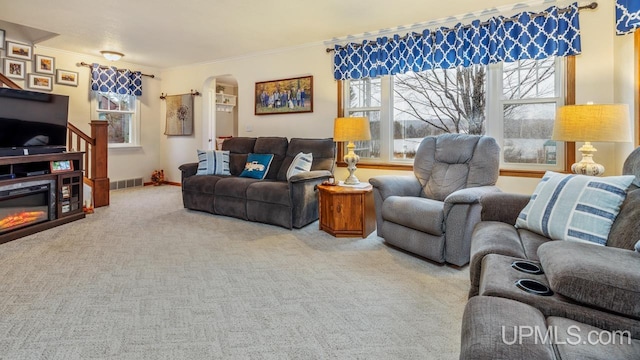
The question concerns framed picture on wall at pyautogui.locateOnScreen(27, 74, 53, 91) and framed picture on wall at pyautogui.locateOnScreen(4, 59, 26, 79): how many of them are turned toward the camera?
2

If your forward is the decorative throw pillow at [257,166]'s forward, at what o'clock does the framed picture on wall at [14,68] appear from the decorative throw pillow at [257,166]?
The framed picture on wall is roughly at 2 o'clock from the decorative throw pillow.

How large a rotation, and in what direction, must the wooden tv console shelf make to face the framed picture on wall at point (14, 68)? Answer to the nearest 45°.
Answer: approximately 135° to its left

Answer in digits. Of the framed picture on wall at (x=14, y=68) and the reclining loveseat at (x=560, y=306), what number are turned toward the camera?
1

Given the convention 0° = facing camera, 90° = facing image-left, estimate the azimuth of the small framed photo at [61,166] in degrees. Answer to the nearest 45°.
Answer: approximately 315°

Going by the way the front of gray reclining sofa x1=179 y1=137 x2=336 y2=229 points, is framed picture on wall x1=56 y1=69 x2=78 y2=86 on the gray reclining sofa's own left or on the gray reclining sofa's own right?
on the gray reclining sofa's own right

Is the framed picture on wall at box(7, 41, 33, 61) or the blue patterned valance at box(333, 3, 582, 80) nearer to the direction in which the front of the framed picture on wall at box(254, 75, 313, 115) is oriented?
the framed picture on wall

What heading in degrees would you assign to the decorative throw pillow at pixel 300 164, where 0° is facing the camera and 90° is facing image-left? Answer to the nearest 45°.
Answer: approximately 45°

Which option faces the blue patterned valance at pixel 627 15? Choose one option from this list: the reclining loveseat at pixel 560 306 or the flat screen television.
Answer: the flat screen television

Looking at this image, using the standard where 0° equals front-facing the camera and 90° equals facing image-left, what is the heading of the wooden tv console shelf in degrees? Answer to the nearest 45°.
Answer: approximately 315°

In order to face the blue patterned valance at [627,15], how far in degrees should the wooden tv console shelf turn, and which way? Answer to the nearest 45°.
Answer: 0° — it already faces it
